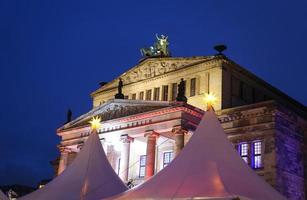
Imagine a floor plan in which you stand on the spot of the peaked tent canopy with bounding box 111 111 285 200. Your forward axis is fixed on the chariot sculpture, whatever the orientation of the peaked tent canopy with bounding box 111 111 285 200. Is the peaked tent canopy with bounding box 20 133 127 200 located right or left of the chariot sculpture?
left

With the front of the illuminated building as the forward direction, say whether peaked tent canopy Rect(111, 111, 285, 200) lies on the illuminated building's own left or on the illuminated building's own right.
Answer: on the illuminated building's own left

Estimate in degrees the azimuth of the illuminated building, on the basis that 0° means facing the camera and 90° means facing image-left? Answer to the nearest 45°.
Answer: approximately 45°

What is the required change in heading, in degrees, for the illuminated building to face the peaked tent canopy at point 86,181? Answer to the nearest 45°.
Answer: approximately 45° to its left
